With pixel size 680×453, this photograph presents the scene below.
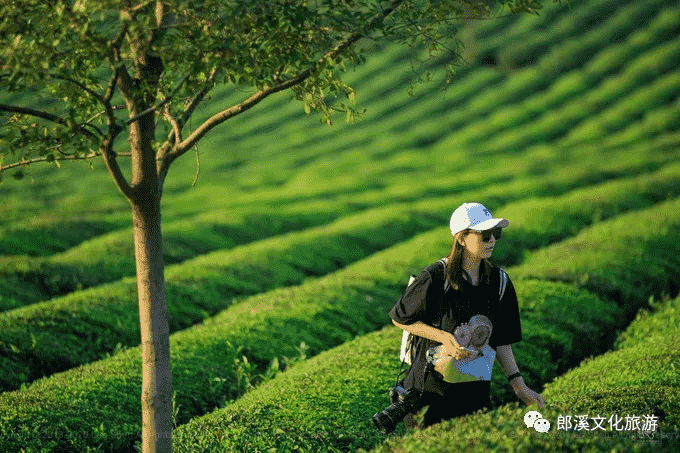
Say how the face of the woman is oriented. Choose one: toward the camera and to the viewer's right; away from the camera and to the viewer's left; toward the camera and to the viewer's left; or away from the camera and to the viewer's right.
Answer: toward the camera and to the viewer's right

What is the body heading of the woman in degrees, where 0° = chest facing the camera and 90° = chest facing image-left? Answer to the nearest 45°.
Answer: approximately 315°

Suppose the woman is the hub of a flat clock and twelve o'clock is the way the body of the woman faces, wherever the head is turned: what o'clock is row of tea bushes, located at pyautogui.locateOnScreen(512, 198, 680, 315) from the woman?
The row of tea bushes is roughly at 8 o'clock from the woman.

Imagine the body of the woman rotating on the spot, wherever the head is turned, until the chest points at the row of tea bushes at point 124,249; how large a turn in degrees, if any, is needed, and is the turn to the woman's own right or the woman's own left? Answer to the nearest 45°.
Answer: approximately 180°

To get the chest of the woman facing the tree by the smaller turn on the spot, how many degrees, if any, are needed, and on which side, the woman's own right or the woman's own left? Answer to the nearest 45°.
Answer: approximately 135° to the woman's own right
